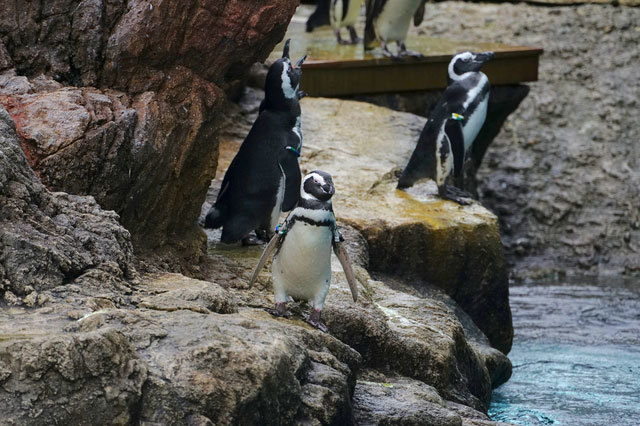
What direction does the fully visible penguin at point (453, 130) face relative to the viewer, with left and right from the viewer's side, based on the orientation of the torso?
facing to the right of the viewer

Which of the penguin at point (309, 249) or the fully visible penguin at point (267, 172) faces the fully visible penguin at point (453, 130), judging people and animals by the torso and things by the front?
the fully visible penguin at point (267, 172)

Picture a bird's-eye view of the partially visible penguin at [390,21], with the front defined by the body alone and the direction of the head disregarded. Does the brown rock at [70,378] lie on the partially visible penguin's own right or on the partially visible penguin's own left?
on the partially visible penguin's own right

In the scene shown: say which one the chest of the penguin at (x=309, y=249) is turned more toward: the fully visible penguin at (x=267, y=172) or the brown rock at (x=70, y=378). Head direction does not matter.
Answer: the brown rock

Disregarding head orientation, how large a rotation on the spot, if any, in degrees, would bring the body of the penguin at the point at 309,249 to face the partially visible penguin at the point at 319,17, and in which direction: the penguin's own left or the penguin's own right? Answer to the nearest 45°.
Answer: approximately 180°

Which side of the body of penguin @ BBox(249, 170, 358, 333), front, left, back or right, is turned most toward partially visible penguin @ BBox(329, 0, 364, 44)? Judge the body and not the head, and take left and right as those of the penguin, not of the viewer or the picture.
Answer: back

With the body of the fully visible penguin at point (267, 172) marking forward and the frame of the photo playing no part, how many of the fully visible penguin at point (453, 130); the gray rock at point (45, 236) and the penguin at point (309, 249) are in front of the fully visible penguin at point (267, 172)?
1

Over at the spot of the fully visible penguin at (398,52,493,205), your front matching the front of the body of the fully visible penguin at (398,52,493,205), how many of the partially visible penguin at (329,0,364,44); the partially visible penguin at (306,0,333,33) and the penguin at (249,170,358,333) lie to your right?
1

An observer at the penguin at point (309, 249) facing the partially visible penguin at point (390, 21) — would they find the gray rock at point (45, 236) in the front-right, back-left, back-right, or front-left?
back-left

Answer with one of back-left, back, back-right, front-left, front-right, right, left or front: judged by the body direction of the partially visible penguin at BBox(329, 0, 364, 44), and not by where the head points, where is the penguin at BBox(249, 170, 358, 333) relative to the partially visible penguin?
front-right

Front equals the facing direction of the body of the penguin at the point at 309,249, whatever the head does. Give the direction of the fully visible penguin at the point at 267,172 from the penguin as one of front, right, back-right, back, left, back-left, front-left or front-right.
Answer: back

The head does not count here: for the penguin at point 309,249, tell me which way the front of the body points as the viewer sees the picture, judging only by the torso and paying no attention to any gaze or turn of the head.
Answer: toward the camera
